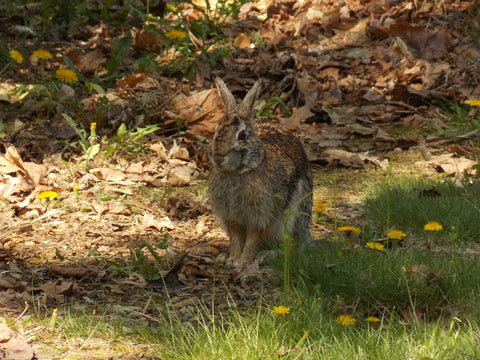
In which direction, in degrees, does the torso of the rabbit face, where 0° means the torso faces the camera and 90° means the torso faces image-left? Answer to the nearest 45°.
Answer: approximately 45°

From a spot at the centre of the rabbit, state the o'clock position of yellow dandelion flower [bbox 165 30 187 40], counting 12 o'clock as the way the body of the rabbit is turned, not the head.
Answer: The yellow dandelion flower is roughly at 4 o'clock from the rabbit.

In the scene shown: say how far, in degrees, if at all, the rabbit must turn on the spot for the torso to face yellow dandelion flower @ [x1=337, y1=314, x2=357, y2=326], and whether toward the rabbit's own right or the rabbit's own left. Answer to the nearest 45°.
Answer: approximately 45° to the rabbit's own left

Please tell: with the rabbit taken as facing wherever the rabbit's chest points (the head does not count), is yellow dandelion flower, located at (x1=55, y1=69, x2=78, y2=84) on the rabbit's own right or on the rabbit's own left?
on the rabbit's own right
